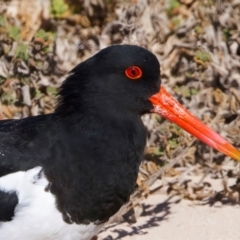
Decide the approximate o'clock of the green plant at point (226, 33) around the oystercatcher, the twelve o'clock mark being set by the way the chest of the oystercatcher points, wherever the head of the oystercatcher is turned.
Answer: The green plant is roughly at 10 o'clock from the oystercatcher.

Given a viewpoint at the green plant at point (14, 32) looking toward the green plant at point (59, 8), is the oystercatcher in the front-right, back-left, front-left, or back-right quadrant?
back-right

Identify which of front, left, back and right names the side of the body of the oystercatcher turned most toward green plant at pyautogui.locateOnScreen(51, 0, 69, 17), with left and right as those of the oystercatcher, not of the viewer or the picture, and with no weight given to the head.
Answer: left

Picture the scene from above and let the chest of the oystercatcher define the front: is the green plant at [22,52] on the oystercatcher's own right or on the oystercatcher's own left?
on the oystercatcher's own left

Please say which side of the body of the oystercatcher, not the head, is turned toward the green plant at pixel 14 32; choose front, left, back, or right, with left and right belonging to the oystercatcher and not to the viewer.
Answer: left

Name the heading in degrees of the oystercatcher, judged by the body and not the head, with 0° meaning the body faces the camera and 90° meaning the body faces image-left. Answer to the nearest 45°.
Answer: approximately 270°
